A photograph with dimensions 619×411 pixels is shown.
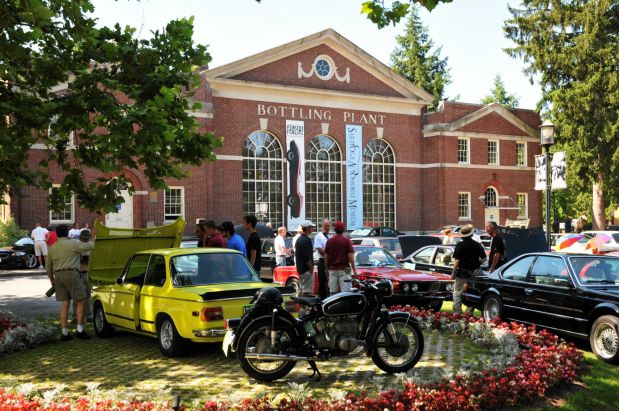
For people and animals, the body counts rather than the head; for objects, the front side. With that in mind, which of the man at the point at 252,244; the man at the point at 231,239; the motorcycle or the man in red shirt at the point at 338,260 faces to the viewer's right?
the motorcycle

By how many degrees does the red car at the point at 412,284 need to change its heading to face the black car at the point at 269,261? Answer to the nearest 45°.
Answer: approximately 180°

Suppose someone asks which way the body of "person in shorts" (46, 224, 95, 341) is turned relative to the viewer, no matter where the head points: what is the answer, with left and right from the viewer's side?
facing away from the viewer and to the right of the viewer

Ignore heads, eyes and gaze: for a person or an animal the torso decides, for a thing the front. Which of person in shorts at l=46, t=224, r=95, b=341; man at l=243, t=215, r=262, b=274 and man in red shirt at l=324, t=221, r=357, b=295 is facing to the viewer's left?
the man

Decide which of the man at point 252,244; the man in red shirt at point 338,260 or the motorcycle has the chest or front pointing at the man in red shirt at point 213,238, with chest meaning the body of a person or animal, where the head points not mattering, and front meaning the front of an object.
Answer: the man

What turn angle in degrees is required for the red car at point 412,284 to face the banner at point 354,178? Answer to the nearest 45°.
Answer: approximately 135° to its left

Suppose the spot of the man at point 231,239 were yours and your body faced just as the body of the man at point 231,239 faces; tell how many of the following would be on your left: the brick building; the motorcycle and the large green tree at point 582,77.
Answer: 1

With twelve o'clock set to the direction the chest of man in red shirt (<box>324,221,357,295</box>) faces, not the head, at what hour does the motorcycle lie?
The motorcycle is roughly at 6 o'clock from the man in red shirt.

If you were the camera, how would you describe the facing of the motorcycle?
facing to the right of the viewer

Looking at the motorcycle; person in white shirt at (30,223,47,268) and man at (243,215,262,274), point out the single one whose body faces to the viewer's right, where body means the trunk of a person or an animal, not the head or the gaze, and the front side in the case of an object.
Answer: the motorcycle

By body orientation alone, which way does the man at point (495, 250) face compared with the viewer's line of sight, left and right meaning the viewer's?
facing to the left of the viewer

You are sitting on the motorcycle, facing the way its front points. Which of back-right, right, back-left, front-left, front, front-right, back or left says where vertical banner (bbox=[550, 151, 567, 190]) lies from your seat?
front-left

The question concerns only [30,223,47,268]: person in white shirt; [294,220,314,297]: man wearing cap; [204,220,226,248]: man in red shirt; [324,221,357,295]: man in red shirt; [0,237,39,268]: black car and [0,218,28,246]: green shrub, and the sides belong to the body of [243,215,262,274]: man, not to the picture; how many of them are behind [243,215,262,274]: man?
2

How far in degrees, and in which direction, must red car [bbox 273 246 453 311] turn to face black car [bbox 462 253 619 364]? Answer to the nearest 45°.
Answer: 0° — it already faces it

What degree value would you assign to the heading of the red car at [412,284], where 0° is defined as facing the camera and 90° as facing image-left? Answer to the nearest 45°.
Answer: approximately 315°

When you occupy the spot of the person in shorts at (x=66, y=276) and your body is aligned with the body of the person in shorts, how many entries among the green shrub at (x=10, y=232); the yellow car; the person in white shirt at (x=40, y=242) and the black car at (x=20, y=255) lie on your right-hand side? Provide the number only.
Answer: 1
